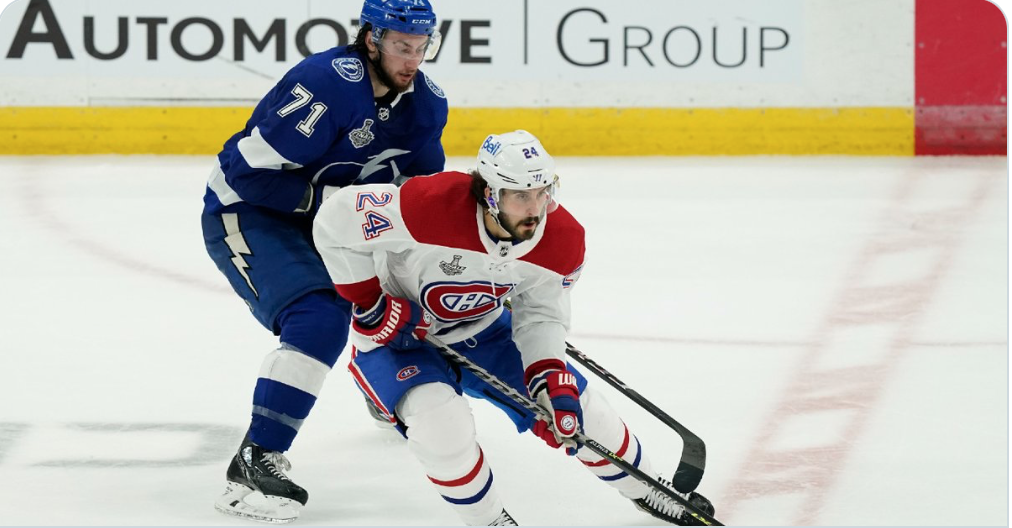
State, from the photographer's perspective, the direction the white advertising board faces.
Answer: facing the viewer

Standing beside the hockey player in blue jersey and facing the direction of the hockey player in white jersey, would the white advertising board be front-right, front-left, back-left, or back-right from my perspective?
back-left

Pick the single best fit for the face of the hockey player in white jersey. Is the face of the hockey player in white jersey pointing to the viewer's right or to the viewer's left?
to the viewer's right

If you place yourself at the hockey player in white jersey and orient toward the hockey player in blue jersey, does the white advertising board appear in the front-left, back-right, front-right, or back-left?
front-right

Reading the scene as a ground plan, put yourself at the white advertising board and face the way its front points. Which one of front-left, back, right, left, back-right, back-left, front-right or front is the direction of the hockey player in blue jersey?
front

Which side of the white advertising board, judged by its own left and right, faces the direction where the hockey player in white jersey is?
front

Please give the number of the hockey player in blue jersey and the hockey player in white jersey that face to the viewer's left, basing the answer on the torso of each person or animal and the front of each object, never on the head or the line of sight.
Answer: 0

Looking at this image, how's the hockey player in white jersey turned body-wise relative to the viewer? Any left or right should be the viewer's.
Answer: facing the viewer and to the right of the viewer

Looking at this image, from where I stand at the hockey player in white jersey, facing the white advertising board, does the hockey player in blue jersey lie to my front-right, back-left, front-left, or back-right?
front-left

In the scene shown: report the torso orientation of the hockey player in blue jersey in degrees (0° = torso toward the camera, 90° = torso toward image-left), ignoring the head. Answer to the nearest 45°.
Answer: approximately 315°

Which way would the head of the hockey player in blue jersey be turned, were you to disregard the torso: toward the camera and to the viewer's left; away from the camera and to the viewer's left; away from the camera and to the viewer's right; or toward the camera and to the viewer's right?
toward the camera and to the viewer's right
